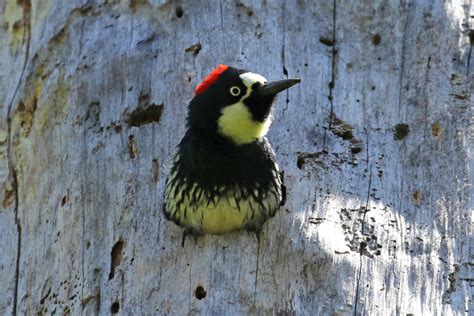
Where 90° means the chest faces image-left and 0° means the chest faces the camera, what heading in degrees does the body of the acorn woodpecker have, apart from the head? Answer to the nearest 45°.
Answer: approximately 0°
